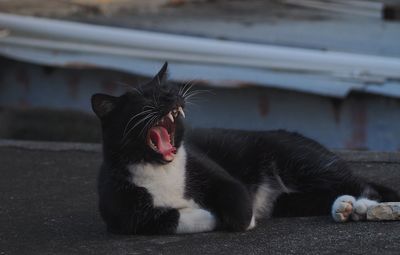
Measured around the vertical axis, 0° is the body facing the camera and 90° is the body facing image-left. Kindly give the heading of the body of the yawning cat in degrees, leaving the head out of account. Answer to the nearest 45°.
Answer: approximately 45°

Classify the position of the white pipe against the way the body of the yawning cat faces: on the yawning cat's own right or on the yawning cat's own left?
on the yawning cat's own right
